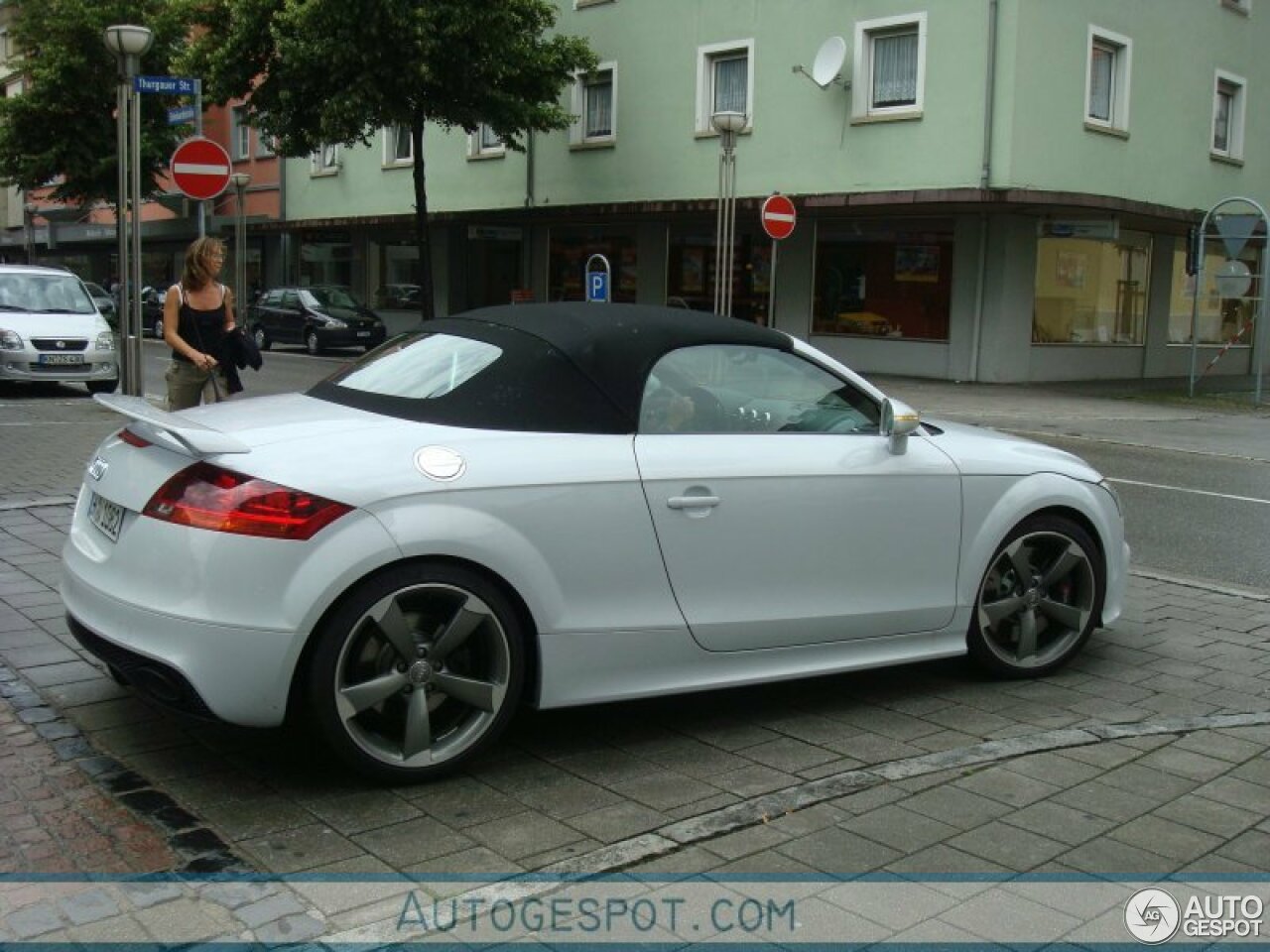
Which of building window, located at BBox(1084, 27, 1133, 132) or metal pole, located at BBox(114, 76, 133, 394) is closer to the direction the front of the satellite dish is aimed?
the metal pole

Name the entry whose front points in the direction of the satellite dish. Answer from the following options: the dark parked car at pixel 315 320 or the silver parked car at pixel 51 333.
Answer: the dark parked car

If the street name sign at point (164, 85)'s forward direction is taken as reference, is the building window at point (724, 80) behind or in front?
behind

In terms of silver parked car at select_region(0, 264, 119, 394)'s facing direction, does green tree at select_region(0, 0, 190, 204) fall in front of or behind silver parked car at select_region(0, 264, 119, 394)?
behind

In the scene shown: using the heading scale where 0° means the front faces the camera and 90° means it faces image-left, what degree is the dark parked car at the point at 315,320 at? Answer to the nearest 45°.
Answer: approximately 315°
